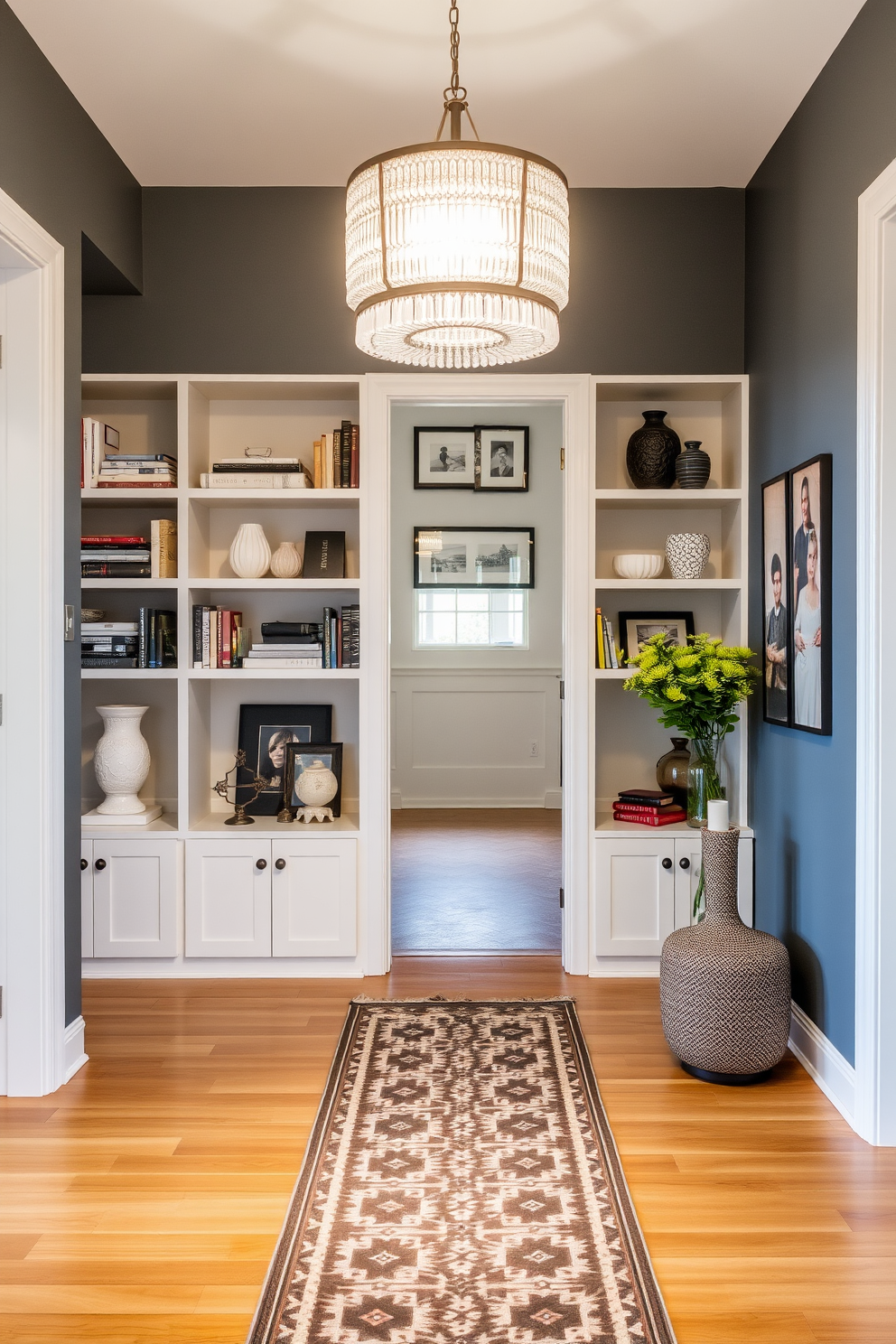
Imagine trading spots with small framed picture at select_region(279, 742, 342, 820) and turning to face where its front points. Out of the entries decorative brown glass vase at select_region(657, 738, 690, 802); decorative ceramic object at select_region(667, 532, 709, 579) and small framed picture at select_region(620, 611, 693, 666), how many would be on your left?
3

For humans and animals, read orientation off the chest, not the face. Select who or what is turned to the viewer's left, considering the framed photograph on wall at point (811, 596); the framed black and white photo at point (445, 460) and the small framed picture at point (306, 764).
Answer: the framed photograph on wall

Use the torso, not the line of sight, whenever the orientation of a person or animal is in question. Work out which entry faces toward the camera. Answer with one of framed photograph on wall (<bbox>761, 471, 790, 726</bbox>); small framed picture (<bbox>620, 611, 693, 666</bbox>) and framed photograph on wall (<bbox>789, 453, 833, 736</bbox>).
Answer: the small framed picture

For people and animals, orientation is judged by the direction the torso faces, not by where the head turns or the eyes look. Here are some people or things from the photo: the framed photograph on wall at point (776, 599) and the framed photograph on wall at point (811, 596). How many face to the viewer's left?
2

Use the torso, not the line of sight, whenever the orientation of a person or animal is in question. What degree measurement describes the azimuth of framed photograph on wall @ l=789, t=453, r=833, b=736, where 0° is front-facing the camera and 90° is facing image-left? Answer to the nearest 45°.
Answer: approximately 90°

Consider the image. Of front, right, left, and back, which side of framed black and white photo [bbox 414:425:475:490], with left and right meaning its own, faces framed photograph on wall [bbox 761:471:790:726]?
front

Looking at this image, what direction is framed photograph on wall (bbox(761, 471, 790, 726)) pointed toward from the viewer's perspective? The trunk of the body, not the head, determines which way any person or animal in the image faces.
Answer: to the viewer's left

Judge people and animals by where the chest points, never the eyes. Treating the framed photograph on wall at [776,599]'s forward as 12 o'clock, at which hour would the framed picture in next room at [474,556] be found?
The framed picture in next room is roughly at 2 o'clock from the framed photograph on wall.

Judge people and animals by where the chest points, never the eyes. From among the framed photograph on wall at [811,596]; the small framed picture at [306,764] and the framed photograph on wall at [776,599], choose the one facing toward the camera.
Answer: the small framed picture

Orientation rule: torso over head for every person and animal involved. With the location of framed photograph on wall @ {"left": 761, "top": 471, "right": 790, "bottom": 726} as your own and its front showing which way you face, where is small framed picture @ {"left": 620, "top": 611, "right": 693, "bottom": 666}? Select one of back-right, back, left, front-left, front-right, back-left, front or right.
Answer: front-right

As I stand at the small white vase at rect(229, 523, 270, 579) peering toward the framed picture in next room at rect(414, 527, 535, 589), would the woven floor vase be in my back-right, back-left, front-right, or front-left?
back-right

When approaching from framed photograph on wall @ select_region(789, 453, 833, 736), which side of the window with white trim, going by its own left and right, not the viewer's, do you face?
front

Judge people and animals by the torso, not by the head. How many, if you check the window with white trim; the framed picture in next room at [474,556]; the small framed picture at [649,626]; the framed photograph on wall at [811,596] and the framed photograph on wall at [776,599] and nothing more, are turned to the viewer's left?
2
